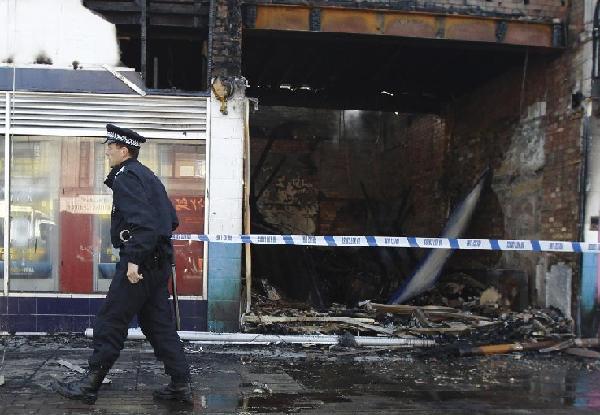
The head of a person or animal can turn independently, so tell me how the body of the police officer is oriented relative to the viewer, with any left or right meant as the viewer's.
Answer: facing to the left of the viewer

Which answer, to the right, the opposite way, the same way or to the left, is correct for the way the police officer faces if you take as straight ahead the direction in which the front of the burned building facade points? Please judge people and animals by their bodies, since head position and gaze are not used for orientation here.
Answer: to the right

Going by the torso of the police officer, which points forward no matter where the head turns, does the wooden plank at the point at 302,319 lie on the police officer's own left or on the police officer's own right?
on the police officer's own right

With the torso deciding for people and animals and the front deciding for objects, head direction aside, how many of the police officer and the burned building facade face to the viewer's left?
1

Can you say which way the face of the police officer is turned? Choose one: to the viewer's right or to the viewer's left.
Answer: to the viewer's left
